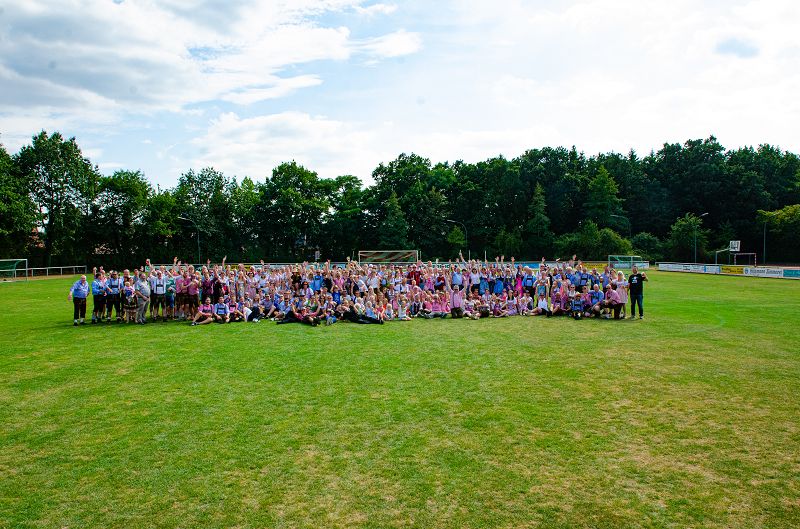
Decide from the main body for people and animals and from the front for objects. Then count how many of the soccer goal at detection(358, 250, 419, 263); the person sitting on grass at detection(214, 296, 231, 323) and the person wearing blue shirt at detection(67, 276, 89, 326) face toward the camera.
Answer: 3

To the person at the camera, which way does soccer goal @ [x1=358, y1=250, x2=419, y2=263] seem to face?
facing the viewer

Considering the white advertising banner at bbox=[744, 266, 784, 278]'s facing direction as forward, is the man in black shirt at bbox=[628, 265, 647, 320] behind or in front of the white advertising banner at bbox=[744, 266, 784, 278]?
in front

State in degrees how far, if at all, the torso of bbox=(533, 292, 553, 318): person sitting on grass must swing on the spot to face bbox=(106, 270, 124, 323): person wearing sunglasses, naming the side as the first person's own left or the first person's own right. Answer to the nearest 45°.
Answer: approximately 90° to the first person's own right

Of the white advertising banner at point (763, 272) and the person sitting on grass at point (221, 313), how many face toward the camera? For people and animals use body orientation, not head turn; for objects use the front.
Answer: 2

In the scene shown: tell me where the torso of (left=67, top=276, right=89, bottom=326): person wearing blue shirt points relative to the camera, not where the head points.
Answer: toward the camera

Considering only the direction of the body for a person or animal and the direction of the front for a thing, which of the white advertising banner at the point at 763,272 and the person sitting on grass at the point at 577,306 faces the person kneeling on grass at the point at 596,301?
the white advertising banner

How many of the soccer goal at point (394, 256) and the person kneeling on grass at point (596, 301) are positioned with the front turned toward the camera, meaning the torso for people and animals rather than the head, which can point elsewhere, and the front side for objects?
2

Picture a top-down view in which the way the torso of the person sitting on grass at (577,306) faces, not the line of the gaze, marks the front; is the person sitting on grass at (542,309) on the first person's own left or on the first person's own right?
on the first person's own right

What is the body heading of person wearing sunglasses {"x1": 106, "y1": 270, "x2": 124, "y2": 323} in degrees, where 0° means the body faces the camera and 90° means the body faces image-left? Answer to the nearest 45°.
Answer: approximately 0°

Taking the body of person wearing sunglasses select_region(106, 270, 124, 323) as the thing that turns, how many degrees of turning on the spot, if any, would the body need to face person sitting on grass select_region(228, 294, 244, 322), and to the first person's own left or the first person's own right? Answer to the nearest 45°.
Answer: approximately 45° to the first person's own left

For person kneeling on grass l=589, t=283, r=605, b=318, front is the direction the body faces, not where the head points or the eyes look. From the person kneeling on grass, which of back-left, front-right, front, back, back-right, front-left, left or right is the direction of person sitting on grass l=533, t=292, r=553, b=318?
right
